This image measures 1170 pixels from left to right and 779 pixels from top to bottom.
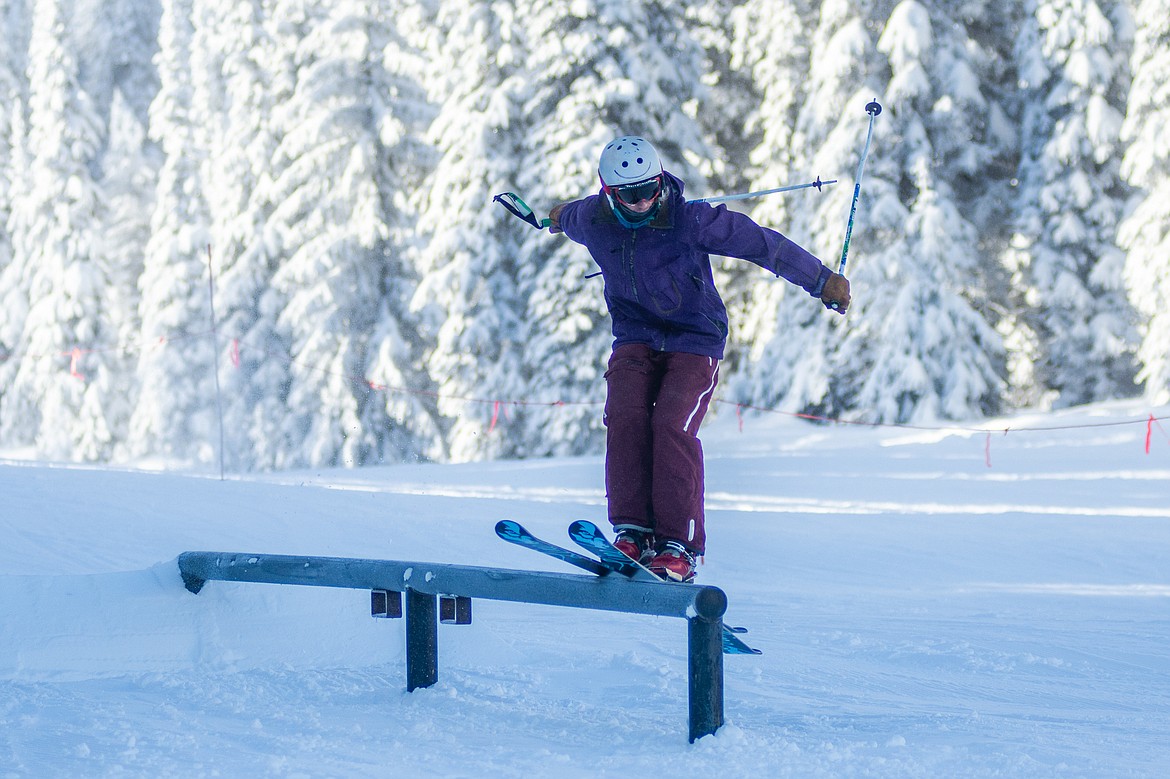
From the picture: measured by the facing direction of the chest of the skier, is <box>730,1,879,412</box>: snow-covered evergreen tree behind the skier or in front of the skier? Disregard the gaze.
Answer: behind

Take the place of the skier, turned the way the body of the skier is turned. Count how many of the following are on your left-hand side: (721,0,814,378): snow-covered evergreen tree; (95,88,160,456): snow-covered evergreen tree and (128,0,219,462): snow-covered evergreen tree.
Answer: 0

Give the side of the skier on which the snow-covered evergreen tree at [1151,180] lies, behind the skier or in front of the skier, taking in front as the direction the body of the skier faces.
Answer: behind

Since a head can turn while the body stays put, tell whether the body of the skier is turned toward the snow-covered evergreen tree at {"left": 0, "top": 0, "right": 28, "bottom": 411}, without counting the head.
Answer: no

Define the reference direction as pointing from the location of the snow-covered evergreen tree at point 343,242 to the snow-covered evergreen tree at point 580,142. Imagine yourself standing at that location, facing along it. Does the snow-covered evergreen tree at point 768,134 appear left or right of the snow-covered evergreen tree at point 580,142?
left

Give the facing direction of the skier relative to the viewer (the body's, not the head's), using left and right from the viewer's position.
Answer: facing the viewer and to the left of the viewer

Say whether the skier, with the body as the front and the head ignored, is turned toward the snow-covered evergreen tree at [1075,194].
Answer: no

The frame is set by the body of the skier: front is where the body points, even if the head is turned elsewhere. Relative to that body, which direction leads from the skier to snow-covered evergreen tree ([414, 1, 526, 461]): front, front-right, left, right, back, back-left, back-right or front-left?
back-right

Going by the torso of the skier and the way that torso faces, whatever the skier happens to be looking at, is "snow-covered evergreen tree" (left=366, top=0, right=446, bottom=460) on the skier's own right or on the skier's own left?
on the skier's own right

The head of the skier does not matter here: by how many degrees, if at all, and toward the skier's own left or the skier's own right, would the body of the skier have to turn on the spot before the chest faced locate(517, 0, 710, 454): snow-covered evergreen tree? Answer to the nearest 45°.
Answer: approximately 135° to the skier's own right

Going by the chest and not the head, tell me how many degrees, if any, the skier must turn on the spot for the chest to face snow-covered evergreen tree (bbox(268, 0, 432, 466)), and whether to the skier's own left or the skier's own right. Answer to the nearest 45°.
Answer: approximately 135° to the skier's own right

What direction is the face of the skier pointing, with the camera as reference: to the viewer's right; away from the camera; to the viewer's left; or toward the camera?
toward the camera

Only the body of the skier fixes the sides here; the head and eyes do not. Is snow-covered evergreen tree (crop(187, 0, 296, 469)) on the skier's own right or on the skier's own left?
on the skier's own right

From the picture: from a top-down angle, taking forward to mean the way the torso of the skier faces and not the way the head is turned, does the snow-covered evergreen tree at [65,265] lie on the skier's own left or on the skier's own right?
on the skier's own right
